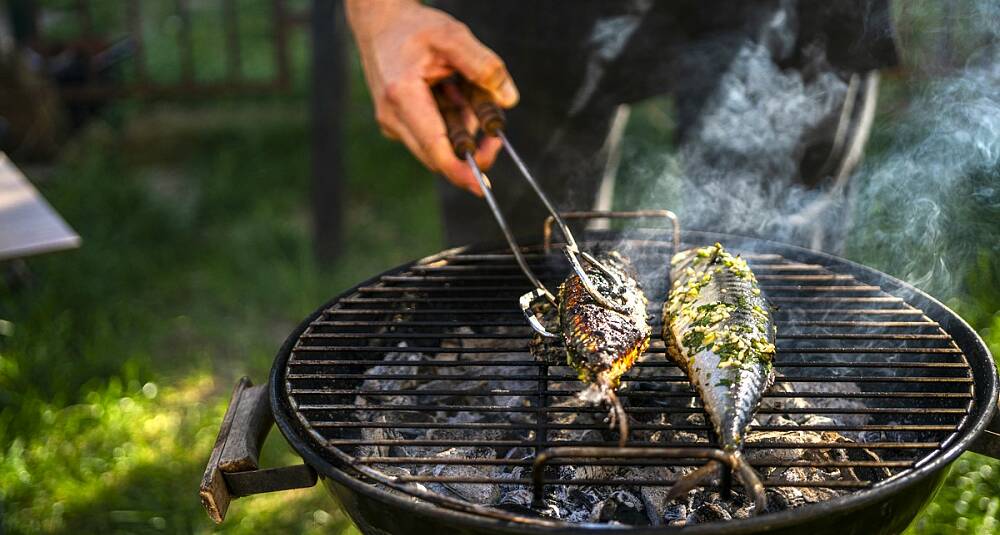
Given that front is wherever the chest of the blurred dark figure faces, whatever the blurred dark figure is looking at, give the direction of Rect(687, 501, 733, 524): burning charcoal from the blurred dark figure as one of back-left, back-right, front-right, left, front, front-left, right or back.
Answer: front

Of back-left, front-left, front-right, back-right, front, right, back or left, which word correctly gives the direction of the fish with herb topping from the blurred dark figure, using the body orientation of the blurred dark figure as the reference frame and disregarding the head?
front

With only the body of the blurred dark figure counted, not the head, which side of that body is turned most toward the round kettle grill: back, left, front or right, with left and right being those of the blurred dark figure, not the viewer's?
front

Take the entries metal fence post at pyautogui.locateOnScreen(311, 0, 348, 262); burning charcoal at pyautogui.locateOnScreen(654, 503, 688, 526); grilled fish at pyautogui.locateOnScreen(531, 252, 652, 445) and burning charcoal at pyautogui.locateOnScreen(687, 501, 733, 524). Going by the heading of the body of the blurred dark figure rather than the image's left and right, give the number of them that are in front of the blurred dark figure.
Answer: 3

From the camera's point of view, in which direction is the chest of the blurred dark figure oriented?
toward the camera

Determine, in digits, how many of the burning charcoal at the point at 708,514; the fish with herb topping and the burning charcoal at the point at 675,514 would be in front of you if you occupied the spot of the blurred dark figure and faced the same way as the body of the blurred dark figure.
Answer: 3

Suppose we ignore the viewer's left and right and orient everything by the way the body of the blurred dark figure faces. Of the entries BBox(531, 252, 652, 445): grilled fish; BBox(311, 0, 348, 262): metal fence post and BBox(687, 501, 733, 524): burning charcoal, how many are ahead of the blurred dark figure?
2

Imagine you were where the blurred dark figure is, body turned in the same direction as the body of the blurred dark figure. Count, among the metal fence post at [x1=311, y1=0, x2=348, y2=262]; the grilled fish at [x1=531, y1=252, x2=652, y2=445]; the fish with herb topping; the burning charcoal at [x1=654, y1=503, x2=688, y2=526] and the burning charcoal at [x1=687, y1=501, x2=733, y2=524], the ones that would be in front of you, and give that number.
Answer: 4

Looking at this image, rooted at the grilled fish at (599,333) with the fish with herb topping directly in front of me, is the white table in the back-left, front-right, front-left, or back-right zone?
back-left

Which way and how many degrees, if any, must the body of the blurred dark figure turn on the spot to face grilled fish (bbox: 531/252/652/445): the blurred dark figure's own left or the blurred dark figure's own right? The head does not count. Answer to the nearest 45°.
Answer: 0° — they already face it

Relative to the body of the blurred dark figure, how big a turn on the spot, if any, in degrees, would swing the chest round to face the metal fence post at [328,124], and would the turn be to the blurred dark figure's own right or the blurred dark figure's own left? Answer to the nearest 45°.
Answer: approximately 135° to the blurred dark figure's own right

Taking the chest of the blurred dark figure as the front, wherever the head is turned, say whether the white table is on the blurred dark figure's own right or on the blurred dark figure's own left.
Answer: on the blurred dark figure's own right
